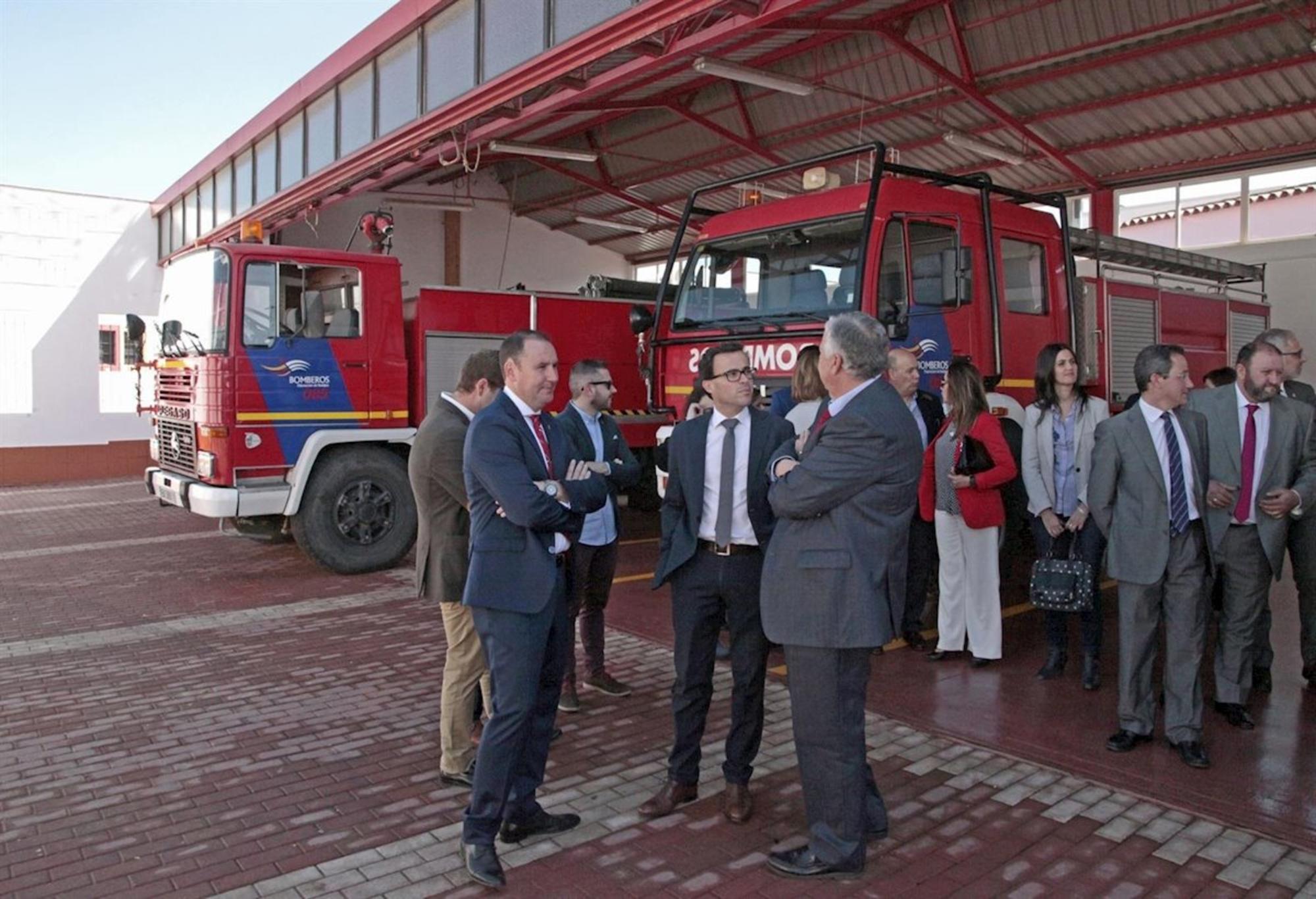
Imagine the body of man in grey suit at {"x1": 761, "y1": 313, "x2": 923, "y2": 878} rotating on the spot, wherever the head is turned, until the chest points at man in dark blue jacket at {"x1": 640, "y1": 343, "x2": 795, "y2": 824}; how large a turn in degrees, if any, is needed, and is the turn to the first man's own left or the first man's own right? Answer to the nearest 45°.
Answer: approximately 45° to the first man's own right

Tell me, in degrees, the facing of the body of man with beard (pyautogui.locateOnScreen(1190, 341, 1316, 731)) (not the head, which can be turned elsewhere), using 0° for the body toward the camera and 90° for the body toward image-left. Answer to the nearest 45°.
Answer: approximately 0°

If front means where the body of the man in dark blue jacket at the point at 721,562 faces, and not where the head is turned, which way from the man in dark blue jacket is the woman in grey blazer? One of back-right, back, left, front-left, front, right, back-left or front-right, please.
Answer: back-left

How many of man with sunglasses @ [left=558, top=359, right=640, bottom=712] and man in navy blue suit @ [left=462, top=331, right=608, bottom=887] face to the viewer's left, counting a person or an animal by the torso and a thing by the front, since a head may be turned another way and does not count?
0

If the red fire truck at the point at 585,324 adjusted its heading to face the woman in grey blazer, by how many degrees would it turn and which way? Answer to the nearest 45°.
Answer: approximately 90° to its left

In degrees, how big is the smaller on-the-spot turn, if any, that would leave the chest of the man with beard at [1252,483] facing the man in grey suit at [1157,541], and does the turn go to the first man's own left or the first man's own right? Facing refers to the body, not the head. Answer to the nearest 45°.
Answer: approximately 45° to the first man's own right

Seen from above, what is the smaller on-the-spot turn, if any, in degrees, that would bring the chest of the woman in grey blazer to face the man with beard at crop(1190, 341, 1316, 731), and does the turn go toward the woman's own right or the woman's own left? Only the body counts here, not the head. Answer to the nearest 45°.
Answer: approximately 45° to the woman's own left

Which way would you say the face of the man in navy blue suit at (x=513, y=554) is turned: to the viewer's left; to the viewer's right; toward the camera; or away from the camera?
to the viewer's right
